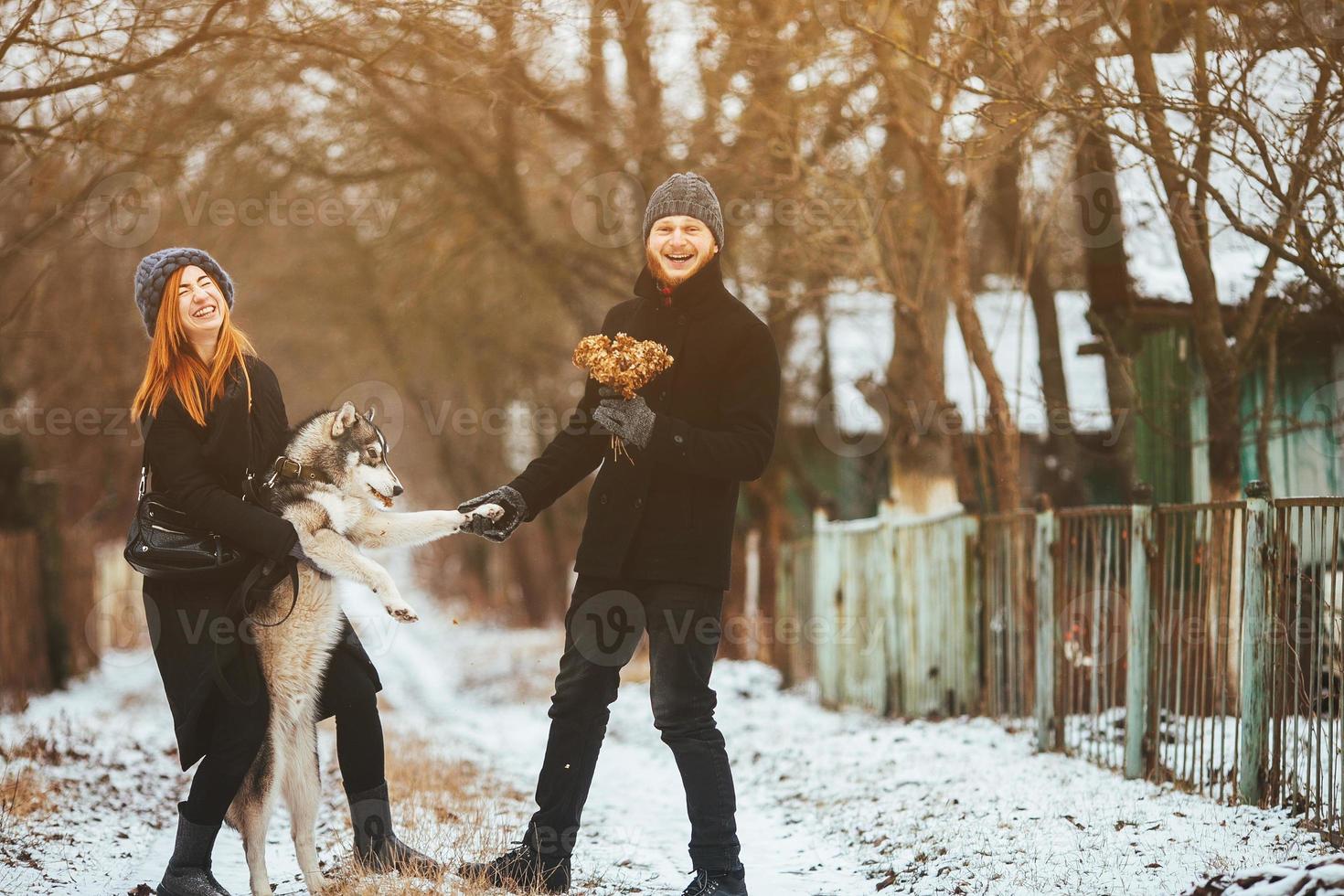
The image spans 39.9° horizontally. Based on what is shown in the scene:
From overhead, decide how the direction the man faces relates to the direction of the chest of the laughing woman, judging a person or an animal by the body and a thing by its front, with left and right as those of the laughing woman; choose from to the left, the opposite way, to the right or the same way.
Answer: to the right

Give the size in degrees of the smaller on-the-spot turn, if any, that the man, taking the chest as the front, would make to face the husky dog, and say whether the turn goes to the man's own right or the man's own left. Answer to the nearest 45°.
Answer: approximately 45° to the man's own right

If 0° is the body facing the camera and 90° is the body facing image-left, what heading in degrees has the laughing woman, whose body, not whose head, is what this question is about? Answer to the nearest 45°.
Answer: approximately 315°

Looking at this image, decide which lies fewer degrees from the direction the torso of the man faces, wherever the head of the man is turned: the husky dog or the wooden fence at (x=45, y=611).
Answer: the husky dog
